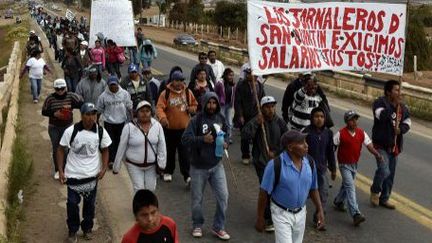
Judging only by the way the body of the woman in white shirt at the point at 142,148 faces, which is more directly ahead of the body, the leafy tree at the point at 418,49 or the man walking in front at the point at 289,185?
the man walking in front

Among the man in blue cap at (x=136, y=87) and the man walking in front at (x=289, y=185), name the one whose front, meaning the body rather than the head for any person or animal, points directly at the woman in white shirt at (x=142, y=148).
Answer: the man in blue cap

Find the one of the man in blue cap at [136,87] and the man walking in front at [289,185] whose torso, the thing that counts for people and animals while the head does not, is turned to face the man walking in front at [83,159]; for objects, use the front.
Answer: the man in blue cap

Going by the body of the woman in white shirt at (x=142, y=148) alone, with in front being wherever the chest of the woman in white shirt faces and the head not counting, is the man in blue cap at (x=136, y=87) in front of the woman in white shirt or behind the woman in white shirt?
behind

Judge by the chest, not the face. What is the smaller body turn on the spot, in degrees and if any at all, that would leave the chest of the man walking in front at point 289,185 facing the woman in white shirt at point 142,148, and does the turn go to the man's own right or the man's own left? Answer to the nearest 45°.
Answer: approximately 180°

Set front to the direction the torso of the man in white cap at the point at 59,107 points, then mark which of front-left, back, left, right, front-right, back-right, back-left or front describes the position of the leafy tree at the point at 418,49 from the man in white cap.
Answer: back-left

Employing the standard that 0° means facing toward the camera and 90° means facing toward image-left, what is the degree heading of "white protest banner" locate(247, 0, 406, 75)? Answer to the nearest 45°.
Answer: approximately 0°

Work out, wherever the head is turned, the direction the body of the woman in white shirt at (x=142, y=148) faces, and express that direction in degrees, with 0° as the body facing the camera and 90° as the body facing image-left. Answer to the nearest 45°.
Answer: approximately 0°

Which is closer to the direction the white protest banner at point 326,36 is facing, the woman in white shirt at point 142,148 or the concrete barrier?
the woman in white shirt

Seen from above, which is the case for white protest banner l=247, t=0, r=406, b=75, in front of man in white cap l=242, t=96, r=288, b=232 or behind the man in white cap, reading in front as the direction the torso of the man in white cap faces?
behind
